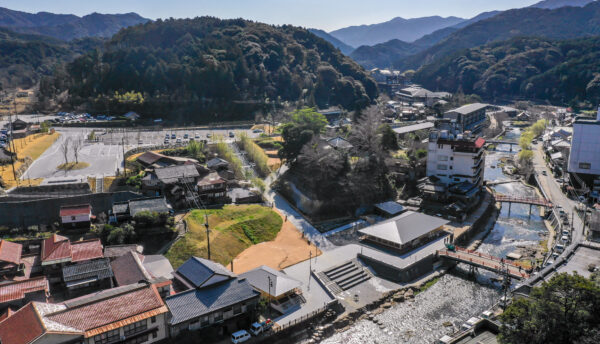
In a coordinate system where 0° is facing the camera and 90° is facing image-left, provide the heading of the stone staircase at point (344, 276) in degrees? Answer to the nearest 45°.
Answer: approximately 315°

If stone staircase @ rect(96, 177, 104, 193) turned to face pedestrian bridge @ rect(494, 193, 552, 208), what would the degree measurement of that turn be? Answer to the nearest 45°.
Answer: approximately 90° to its left

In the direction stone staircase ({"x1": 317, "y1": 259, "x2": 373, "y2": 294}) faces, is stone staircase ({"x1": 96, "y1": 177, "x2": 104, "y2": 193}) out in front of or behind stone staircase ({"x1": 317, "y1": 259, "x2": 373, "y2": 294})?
behind

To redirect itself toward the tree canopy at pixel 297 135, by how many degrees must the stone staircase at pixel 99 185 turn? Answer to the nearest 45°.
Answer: approximately 90° to its left
